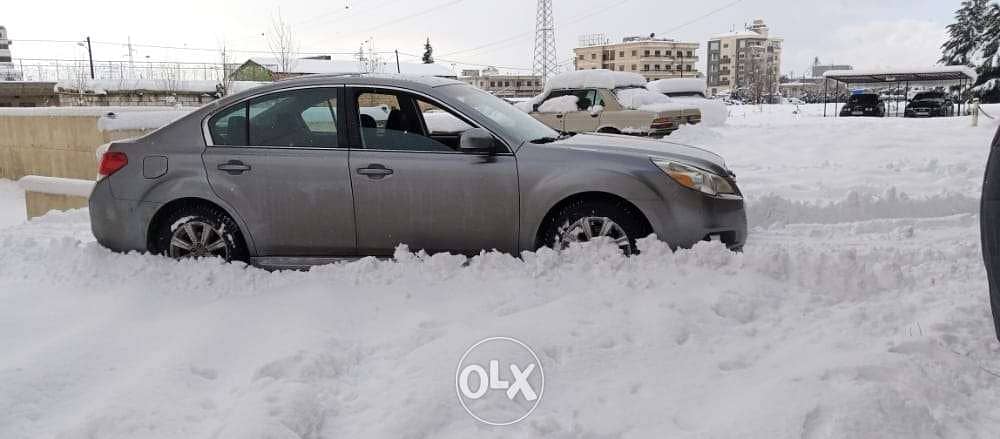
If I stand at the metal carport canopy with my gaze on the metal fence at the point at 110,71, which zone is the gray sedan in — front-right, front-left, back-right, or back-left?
front-left

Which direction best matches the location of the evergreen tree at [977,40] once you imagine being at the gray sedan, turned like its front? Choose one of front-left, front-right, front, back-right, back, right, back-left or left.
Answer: front-left

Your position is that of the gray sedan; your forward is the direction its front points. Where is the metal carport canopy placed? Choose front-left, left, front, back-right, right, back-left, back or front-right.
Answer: front-left

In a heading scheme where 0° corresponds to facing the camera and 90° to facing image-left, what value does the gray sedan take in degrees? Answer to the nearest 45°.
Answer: approximately 270°

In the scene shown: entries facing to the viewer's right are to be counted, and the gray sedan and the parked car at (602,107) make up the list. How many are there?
1

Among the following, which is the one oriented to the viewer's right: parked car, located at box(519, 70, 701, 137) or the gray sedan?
the gray sedan

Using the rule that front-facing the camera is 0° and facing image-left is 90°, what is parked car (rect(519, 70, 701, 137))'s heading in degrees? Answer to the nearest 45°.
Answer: approximately 135°

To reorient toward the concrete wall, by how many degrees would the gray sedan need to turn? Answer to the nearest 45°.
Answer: approximately 135° to its left

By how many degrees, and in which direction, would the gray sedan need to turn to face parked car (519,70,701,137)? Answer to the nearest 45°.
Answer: approximately 90° to its left
